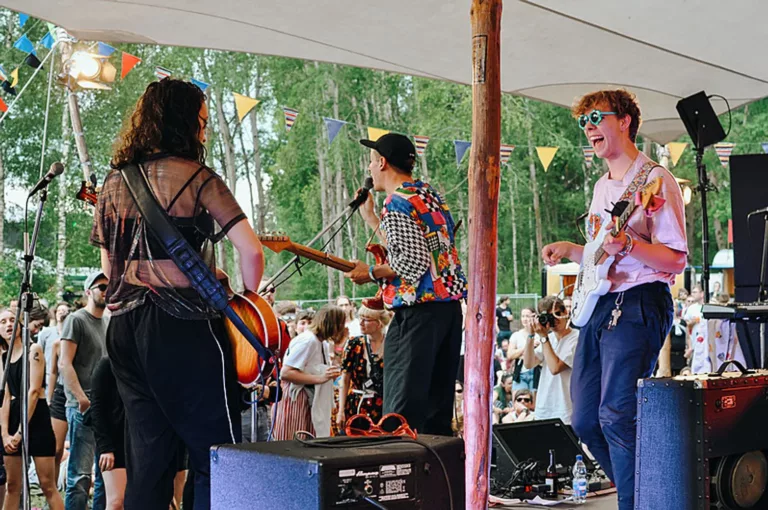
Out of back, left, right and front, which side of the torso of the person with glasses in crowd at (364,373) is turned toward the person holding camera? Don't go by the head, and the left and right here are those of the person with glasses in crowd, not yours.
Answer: left

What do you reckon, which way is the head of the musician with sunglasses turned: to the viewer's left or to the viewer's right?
to the viewer's left

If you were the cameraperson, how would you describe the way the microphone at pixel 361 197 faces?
facing to the right of the viewer

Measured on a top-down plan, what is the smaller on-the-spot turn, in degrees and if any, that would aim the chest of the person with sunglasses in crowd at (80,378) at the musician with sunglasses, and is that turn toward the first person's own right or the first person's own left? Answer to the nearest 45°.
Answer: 0° — they already face them

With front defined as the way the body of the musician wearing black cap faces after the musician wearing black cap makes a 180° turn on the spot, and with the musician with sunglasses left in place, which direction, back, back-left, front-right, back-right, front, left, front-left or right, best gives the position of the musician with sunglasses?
front

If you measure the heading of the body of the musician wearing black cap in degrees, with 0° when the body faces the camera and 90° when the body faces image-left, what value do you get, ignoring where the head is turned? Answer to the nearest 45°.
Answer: approximately 135°

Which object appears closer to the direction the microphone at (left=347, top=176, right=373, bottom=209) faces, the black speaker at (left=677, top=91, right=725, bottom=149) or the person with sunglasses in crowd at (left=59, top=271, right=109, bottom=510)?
the black speaker
